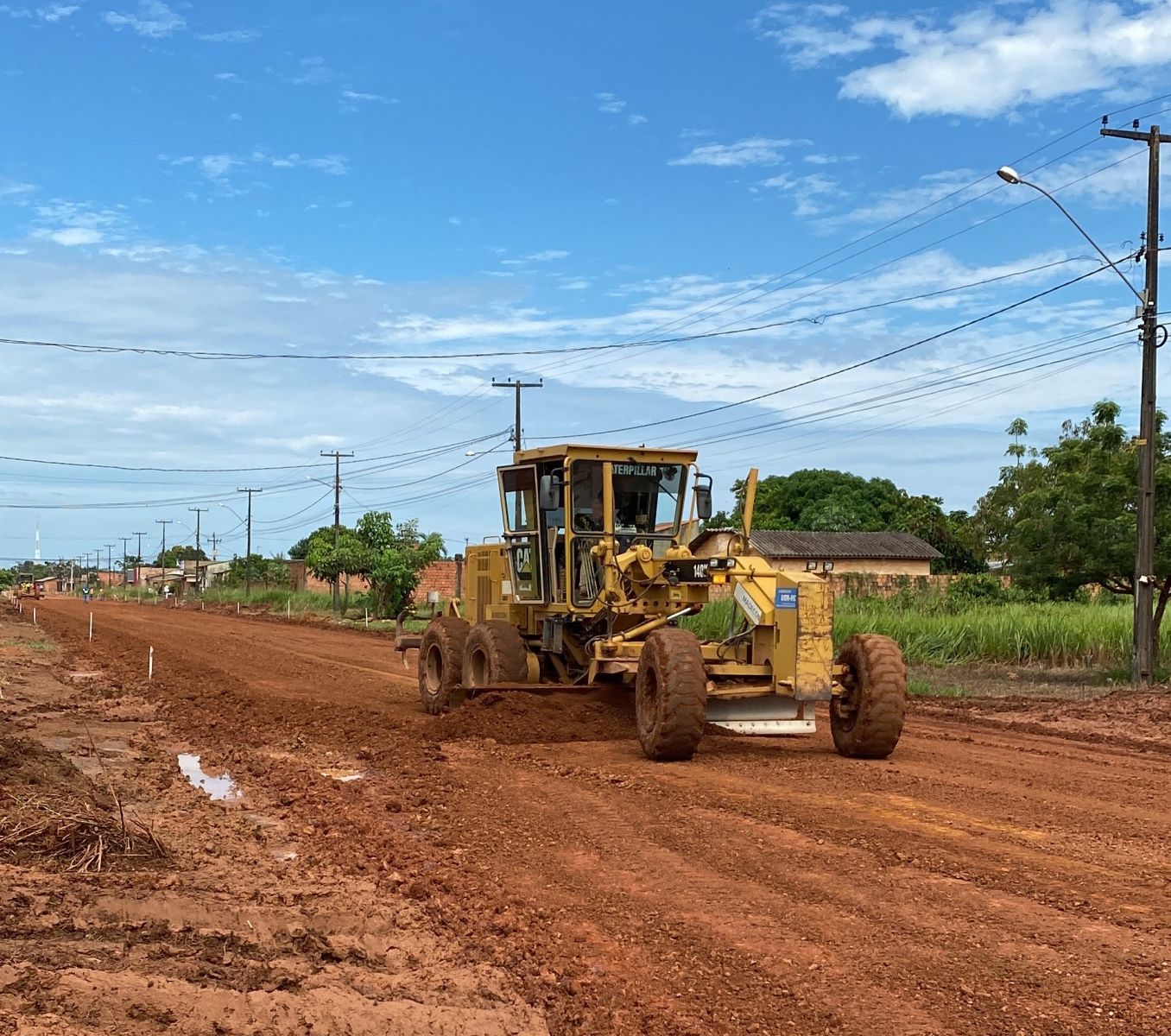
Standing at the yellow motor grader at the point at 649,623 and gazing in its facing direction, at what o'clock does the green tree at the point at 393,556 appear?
The green tree is roughly at 7 o'clock from the yellow motor grader.

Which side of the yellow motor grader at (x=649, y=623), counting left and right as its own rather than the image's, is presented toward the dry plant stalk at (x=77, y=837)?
right

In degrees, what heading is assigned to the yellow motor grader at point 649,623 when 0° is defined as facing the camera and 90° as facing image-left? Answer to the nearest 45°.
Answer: approximately 315°

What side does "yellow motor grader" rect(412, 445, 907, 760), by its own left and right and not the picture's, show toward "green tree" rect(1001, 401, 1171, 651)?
left

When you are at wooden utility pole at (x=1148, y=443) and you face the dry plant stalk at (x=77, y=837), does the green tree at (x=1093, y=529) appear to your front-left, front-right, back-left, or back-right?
back-right
